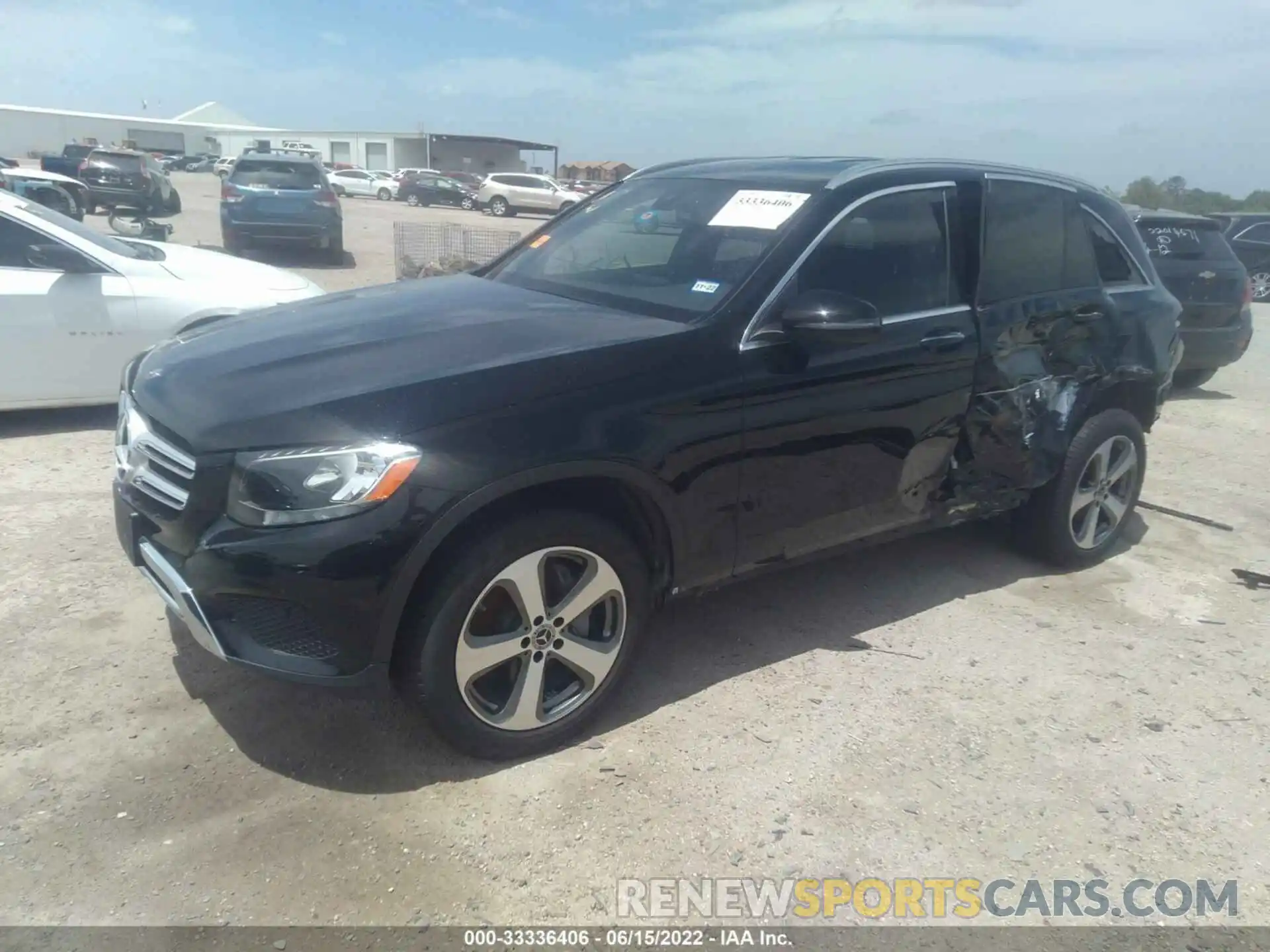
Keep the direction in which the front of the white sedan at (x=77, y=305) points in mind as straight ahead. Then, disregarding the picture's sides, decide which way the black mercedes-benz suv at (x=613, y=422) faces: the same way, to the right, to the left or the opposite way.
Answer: the opposite way

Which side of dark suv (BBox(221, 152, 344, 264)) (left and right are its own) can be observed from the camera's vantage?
back

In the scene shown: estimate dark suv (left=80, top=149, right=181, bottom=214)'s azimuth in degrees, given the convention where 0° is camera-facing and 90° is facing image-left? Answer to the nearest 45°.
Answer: approximately 225°

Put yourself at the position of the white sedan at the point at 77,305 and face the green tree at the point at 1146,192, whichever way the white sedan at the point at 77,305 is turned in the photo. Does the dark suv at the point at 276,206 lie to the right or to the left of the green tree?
left

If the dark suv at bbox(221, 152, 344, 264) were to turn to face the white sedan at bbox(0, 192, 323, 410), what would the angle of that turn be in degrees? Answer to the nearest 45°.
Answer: approximately 180°

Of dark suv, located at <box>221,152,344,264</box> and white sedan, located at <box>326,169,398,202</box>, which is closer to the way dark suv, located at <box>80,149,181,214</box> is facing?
the white sedan

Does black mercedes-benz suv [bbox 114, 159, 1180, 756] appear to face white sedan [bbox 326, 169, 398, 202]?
no

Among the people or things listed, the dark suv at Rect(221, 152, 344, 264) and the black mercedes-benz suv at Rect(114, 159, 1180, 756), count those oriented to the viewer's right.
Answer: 0

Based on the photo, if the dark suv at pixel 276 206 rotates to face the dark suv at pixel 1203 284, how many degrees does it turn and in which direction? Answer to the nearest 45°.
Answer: approximately 135° to its right

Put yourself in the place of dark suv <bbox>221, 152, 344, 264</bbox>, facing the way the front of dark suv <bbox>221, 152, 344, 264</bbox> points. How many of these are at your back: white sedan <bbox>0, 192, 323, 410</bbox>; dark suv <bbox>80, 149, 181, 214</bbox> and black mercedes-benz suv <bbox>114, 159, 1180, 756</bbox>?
2

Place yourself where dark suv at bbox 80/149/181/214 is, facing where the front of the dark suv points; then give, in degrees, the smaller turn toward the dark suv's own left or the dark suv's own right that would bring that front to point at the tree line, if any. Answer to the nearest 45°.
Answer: approximately 45° to the dark suv's own right

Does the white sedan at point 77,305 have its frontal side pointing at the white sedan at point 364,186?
no

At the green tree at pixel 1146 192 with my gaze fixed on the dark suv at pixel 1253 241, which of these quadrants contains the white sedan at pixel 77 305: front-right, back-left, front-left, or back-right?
front-right

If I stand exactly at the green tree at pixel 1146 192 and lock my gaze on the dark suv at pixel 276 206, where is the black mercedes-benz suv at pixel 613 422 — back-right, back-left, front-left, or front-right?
front-left

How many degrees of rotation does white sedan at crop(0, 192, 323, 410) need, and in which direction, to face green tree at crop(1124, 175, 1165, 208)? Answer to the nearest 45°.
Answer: approximately 45° to its left

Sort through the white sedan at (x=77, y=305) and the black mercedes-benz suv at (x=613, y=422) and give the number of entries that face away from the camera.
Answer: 0

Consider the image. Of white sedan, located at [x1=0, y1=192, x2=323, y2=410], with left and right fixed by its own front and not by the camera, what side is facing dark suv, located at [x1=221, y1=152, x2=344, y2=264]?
left

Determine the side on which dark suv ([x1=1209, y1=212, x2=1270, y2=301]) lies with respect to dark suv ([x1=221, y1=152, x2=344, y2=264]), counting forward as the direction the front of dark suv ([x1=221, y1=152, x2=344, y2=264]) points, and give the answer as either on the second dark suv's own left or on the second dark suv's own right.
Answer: on the second dark suv's own right

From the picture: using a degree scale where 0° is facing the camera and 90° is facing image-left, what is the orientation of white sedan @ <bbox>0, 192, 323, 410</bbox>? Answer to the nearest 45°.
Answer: approximately 270°
